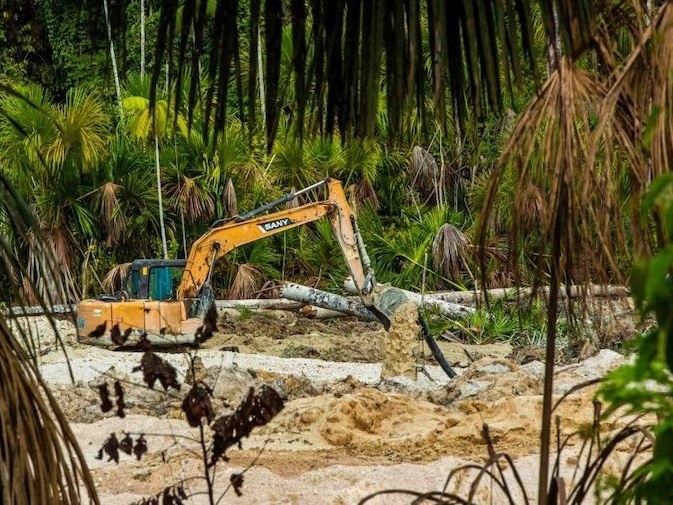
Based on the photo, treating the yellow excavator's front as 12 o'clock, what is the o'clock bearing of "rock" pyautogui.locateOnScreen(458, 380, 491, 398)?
The rock is roughly at 2 o'clock from the yellow excavator.

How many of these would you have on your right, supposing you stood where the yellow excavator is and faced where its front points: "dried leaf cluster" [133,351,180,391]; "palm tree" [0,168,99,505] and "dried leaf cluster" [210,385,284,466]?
3

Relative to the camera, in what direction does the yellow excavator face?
facing to the right of the viewer

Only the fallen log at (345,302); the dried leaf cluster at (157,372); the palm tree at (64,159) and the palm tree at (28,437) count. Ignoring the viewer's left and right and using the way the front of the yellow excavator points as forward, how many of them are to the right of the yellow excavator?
2

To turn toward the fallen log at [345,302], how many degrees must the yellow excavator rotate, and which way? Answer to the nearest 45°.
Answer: approximately 45° to its left

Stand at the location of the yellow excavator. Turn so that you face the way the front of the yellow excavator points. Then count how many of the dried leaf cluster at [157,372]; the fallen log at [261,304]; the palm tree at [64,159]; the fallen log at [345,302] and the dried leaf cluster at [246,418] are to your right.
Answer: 2

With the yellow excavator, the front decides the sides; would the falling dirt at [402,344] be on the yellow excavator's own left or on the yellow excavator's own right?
on the yellow excavator's own right

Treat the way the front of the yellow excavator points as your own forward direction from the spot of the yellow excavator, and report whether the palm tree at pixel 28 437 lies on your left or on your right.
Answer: on your right

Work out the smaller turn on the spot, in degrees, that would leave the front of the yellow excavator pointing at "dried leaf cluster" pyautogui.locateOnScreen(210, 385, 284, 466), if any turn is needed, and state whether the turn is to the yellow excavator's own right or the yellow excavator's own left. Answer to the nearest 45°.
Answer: approximately 90° to the yellow excavator's own right

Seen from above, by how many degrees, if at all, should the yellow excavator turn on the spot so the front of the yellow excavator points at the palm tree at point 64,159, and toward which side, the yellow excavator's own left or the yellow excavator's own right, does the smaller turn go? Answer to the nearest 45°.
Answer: approximately 135° to the yellow excavator's own left

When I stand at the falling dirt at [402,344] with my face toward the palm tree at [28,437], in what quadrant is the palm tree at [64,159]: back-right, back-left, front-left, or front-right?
back-right

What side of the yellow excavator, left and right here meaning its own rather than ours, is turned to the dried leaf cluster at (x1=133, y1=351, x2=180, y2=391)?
right

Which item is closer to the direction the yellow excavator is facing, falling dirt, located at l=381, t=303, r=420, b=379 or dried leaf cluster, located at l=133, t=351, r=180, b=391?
the falling dirt
